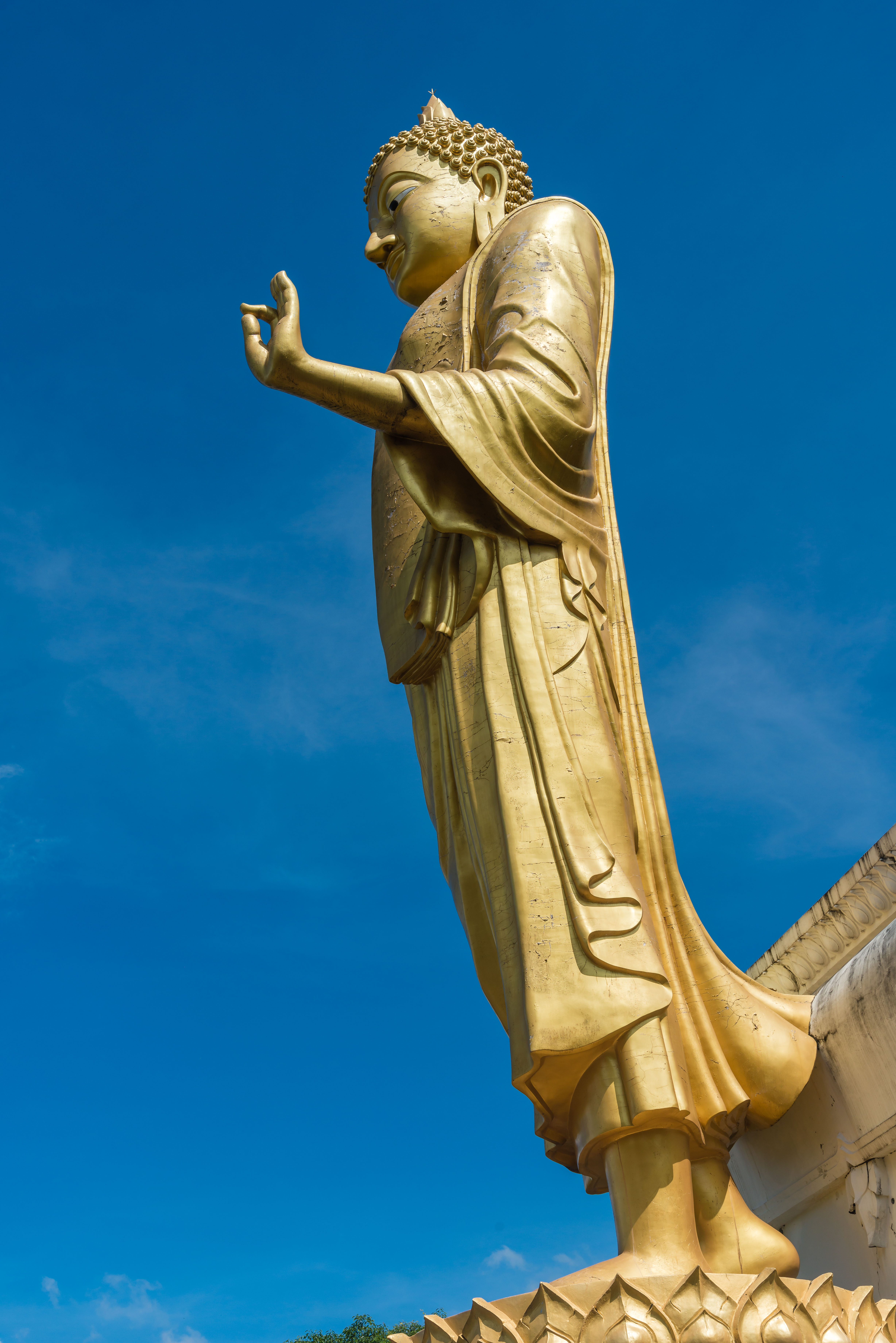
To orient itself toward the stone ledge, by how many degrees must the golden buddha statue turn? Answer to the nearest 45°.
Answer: approximately 135° to its right

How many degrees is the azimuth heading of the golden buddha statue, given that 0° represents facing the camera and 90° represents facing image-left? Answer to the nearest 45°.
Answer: approximately 90°
